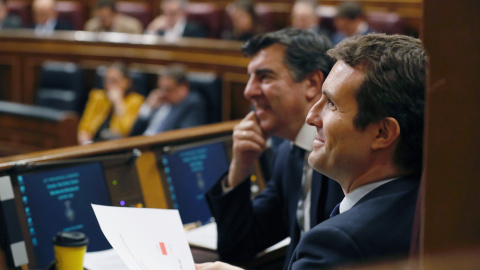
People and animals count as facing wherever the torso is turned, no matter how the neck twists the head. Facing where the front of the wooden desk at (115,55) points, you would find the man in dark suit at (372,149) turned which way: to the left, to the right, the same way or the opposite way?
to the right

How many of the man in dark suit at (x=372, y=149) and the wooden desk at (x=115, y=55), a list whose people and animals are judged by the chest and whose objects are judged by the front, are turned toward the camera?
1

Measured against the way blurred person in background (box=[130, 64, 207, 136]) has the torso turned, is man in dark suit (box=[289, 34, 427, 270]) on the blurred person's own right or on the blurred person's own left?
on the blurred person's own left

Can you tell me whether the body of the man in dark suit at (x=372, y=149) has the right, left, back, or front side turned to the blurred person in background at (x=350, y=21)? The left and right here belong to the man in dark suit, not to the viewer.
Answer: right

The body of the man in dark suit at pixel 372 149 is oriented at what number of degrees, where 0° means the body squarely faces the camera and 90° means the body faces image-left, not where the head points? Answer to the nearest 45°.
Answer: approximately 90°

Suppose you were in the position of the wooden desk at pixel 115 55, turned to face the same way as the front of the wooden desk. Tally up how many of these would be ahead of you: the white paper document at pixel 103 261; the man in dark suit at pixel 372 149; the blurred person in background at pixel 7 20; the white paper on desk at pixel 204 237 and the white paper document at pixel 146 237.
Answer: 4

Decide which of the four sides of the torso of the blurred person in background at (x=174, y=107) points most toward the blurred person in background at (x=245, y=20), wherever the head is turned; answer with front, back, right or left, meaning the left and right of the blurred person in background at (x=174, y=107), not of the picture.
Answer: back

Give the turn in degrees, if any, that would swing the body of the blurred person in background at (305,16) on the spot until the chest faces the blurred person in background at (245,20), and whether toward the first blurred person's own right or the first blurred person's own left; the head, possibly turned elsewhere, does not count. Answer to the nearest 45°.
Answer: approximately 90° to the first blurred person's own right
